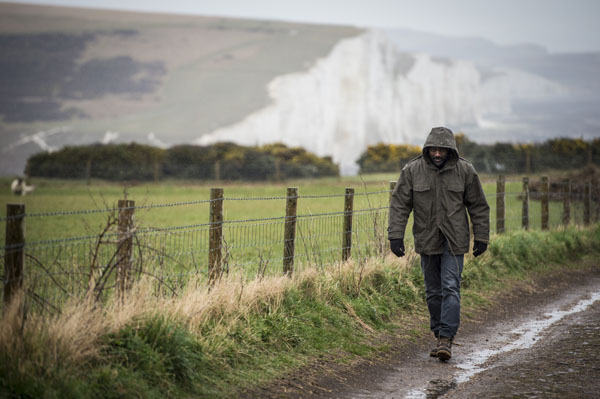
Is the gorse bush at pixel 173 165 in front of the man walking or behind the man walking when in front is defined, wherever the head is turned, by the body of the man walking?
behind

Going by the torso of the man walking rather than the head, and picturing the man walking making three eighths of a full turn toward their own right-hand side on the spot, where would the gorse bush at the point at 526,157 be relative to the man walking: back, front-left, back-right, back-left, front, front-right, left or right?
front-right

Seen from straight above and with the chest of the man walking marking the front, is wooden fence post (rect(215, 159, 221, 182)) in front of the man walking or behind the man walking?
behind

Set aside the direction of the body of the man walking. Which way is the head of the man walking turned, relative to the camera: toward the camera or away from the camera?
toward the camera

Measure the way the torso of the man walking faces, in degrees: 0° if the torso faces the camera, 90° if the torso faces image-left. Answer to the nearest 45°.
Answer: approximately 0°
